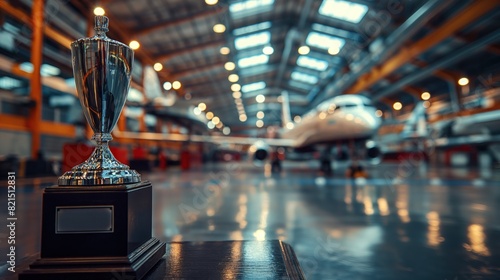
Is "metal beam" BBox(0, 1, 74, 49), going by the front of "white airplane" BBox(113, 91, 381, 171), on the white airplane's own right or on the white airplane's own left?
on the white airplane's own right

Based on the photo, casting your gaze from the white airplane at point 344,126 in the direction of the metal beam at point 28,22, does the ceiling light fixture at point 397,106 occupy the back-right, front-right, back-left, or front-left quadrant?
back-right

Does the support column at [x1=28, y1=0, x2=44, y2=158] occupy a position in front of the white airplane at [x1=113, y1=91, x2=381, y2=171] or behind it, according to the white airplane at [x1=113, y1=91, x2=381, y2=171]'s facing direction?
behind

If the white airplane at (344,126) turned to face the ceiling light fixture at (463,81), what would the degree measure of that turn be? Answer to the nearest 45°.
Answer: approximately 90° to its left

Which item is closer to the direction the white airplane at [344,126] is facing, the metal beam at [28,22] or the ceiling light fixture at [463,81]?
the ceiling light fixture

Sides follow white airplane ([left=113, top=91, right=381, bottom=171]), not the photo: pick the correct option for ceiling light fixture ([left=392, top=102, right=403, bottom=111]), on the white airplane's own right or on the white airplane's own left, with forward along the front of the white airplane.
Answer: on the white airplane's own left

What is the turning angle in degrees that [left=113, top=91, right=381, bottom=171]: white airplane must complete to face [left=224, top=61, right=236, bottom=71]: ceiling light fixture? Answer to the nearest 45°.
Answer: approximately 135° to its left

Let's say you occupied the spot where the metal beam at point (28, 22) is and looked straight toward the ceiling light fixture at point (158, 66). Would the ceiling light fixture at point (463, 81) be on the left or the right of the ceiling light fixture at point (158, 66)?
right

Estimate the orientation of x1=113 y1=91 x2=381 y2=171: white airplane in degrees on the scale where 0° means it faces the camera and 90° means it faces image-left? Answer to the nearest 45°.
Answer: approximately 315°
